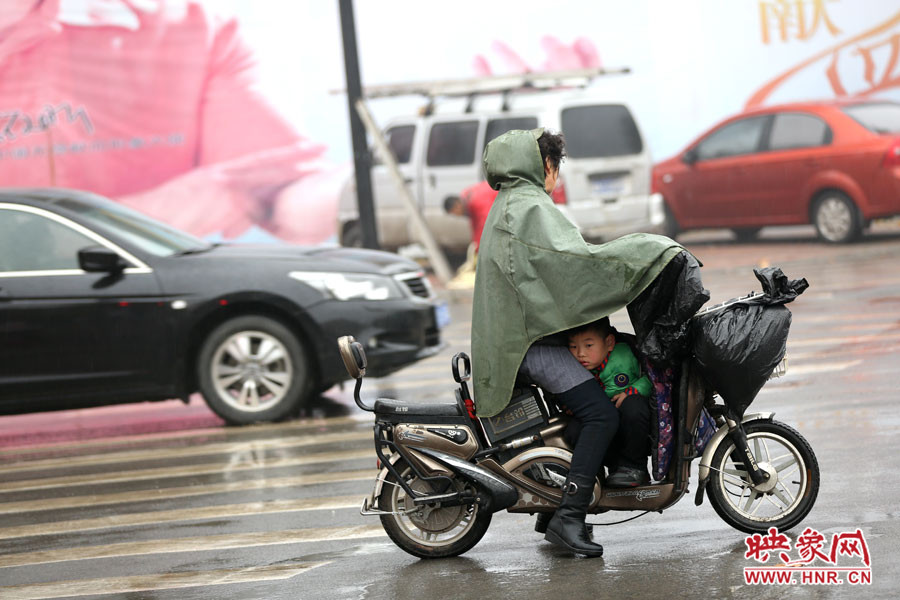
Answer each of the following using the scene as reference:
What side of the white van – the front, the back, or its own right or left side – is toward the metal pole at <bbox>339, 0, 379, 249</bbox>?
left

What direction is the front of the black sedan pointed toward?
to the viewer's right

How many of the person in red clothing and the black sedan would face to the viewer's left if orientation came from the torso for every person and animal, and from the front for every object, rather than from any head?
1

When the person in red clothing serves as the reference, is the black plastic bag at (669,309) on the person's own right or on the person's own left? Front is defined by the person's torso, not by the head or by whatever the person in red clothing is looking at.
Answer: on the person's own left

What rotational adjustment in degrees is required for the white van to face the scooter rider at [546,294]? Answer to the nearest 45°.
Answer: approximately 135° to its left

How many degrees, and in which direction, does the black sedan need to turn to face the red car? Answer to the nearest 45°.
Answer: approximately 45° to its left

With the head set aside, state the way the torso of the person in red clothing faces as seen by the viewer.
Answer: to the viewer's left
